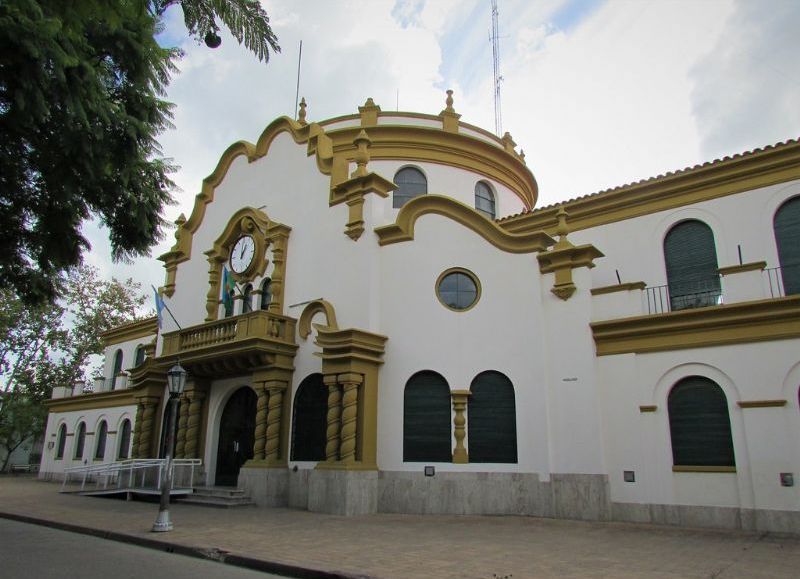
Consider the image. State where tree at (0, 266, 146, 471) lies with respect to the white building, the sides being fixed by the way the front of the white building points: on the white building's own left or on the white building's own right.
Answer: on the white building's own right

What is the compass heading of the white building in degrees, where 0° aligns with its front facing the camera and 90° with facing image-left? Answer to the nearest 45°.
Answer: approximately 45°

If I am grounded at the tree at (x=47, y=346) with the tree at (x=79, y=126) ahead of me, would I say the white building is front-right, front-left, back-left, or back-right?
front-left

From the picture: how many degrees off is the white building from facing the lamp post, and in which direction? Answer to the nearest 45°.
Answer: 0° — it already faces it

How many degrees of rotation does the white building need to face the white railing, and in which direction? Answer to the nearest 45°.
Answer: approximately 45° to its right

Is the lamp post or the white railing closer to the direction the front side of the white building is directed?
the lamp post

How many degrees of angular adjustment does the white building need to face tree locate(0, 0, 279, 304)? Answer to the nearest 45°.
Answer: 0° — it already faces it

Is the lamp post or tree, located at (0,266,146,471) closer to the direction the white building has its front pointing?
the lamp post
